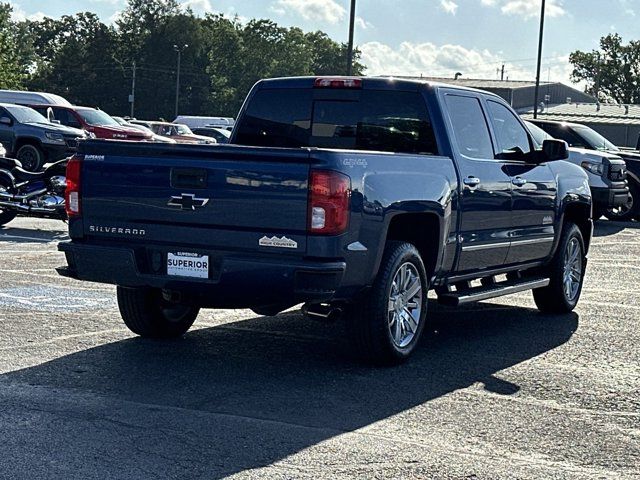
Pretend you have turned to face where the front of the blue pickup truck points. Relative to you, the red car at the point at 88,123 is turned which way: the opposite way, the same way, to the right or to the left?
to the right

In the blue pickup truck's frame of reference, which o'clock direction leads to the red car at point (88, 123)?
The red car is roughly at 10 o'clock from the blue pickup truck.

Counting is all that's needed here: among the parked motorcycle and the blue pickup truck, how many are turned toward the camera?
0

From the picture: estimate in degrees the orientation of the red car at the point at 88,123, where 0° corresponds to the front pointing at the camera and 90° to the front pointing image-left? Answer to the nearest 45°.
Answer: approximately 315°

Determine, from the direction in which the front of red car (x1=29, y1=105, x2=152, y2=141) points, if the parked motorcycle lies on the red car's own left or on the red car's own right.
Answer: on the red car's own right

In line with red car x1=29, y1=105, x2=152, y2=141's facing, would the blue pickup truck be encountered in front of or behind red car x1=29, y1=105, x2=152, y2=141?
in front

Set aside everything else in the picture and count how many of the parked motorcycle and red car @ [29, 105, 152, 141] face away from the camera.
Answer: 0

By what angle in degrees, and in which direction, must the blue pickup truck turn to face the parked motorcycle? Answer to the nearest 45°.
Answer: approximately 90° to its left

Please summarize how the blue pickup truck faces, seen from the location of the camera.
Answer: facing away from the viewer and to the right of the viewer

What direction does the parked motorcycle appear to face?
to the viewer's right
